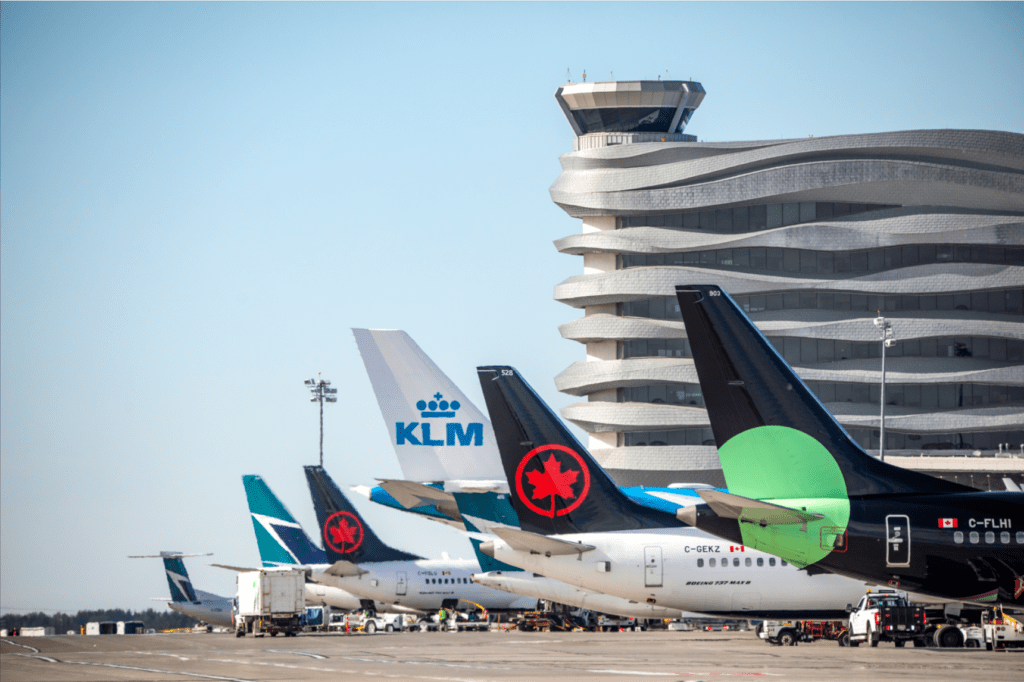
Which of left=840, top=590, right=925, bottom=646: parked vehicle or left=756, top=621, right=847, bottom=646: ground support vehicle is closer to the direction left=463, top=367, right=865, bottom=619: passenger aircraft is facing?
the parked vehicle

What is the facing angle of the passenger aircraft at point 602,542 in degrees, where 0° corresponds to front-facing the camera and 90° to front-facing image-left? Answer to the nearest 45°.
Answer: approximately 270°

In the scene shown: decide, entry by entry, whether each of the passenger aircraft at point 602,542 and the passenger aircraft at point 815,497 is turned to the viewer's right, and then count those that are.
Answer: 2

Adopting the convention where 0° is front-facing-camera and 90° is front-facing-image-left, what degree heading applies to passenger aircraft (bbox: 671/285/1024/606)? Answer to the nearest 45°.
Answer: approximately 270°

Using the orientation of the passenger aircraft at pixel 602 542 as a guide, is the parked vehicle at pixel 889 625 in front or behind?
in front

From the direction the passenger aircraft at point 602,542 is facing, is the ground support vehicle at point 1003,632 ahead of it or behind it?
ahead
